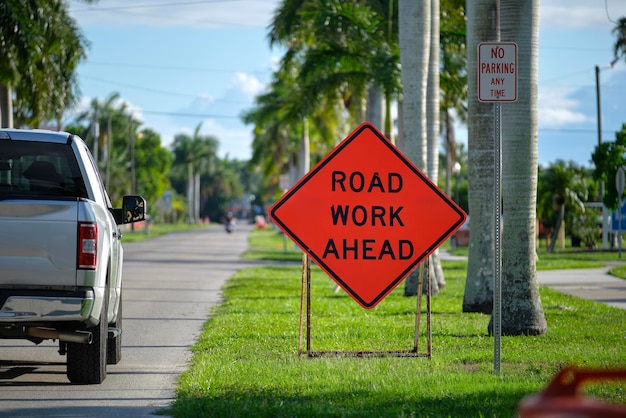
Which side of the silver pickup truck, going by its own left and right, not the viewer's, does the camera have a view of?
back

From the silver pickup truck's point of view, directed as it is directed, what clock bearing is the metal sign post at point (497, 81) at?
The metal sign post is roughly at 3 o'clock from the silver pickup truck.

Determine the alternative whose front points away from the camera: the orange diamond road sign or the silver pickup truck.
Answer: the silver pickup truck

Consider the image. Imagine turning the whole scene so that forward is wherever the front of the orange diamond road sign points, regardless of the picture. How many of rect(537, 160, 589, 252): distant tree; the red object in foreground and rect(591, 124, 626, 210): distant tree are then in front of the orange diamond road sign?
1

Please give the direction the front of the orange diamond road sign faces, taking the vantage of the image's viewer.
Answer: facing the viewer

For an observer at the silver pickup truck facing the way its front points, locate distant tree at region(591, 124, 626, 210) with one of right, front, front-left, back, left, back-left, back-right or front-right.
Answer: front-right

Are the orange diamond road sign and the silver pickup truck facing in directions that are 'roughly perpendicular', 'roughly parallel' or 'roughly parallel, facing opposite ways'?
roughly parallel, facing opposite ways

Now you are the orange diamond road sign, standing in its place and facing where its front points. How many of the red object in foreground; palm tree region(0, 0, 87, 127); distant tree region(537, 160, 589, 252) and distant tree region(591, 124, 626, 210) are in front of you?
1

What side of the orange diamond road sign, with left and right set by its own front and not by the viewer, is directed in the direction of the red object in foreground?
front

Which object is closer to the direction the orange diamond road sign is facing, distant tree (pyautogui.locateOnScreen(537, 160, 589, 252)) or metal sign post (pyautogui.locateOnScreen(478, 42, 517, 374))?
the metal sign post

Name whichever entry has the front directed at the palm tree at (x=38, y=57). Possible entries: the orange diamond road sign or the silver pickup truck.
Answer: the silver pickup truck

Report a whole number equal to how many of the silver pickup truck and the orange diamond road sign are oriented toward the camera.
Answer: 1

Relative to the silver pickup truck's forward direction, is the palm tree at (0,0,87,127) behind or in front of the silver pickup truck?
in front

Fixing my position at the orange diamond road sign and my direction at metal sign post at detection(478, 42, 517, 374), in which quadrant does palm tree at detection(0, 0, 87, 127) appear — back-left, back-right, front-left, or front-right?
back-left
